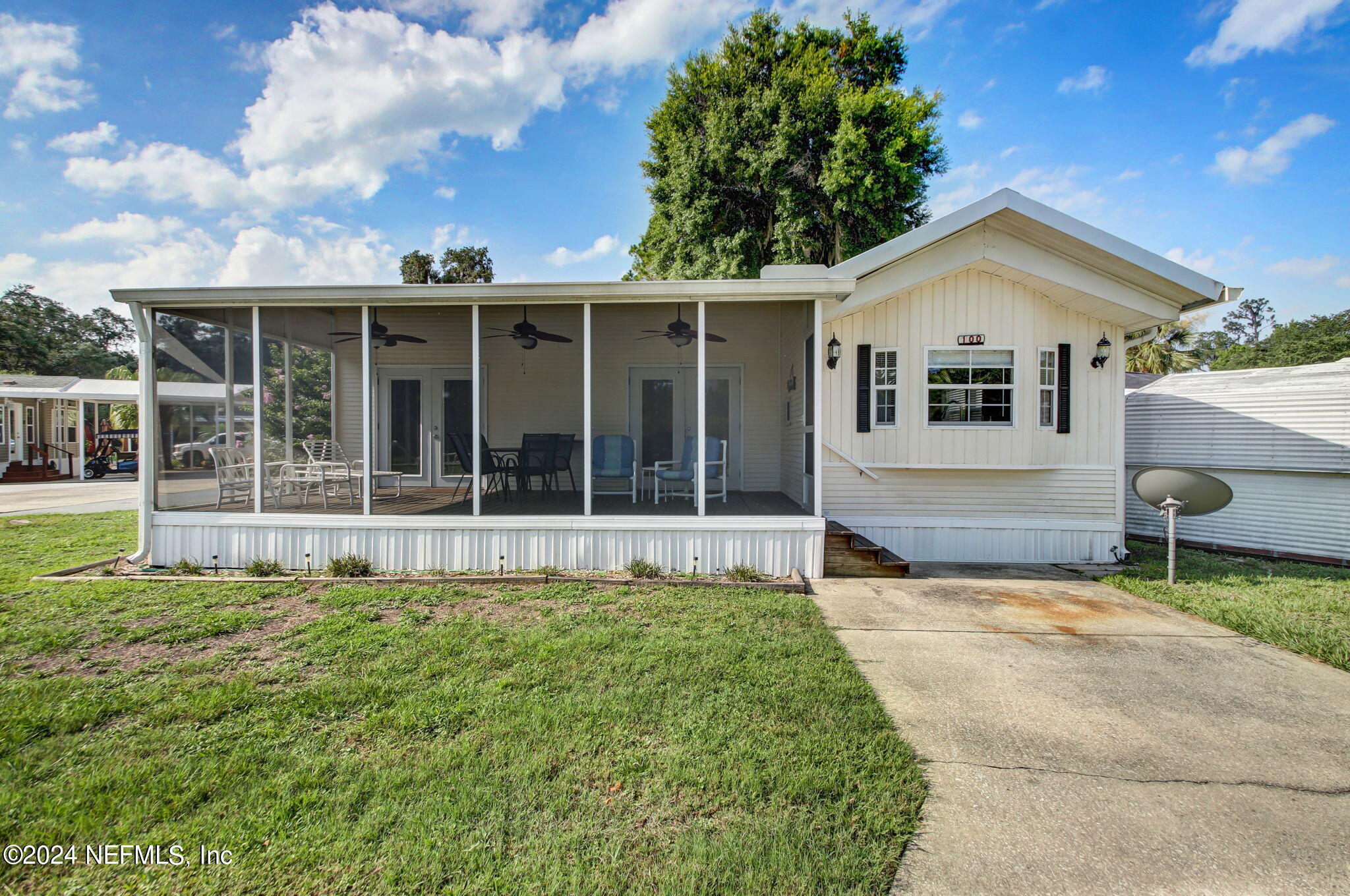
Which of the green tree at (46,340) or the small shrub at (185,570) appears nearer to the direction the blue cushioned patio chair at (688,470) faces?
the small shrub

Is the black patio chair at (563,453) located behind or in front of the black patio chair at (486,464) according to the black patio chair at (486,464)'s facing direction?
in front

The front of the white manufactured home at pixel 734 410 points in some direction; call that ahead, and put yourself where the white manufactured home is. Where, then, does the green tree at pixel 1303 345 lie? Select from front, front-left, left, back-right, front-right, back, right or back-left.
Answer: back-left

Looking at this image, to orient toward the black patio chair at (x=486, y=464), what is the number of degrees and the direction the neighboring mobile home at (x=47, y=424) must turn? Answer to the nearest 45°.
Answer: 0° — it already faces it

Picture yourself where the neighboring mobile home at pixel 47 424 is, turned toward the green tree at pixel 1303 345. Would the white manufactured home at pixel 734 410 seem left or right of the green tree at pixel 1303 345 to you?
right

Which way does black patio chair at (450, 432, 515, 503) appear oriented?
to the viewer's right

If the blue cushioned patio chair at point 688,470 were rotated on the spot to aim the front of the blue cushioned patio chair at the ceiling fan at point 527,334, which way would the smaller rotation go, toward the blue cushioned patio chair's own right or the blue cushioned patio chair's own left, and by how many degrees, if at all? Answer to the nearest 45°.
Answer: approximately 45° to the blue cushioned patio chair's own right

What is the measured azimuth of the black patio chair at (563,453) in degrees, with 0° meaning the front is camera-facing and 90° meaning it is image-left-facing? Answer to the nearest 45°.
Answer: approximately 45°

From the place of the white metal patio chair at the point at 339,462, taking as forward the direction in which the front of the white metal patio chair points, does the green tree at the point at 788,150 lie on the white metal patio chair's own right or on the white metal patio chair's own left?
on the white metal patio chair's own left

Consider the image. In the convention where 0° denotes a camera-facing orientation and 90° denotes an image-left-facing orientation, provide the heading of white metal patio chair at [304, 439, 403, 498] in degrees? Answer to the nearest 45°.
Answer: approximately 315°
